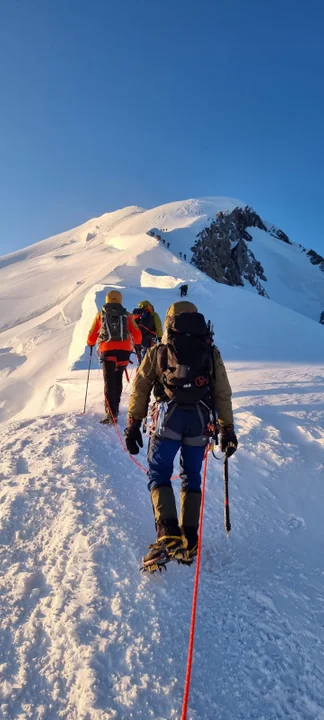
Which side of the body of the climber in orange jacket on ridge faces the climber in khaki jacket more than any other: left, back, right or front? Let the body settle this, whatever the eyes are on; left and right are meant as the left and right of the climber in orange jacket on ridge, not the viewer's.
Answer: back

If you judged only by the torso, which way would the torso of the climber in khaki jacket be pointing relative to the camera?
away from the camera

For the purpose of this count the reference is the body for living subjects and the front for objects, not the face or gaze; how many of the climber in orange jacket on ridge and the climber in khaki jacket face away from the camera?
2

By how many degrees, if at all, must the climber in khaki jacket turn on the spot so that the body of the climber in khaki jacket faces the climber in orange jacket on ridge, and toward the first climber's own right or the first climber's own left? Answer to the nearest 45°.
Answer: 0° — they already face them

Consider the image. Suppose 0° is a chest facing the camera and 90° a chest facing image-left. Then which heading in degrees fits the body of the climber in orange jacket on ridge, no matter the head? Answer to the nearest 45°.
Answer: approximately 180°
